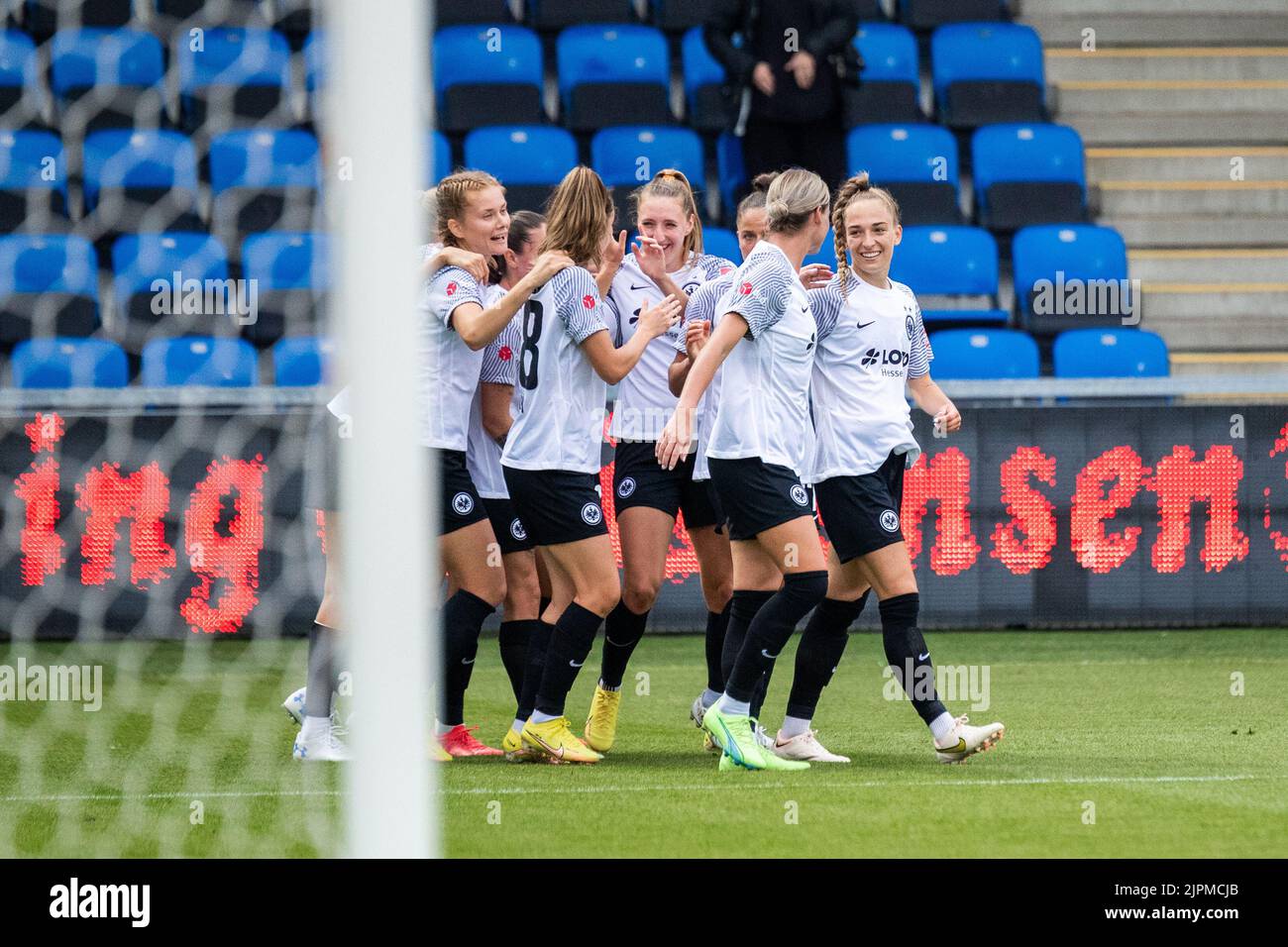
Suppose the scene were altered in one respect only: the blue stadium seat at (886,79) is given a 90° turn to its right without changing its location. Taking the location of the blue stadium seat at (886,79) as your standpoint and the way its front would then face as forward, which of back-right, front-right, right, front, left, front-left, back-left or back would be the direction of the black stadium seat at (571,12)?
front

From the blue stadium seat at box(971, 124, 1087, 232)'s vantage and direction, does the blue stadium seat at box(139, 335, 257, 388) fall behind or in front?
in front

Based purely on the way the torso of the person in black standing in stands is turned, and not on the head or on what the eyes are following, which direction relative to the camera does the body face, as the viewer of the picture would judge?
toward the camera

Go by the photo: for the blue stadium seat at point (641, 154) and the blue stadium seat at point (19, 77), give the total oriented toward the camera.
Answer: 2

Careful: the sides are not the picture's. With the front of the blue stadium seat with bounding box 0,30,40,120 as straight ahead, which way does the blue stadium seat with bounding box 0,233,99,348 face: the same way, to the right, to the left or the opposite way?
the same way

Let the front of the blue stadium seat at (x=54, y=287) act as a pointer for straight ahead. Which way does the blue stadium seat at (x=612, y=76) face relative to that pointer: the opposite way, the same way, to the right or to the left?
the same way

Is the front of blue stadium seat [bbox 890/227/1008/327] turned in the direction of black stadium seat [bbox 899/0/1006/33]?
no

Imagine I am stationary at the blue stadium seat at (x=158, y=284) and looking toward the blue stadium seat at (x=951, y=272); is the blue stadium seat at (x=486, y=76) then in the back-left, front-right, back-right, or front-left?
front-left

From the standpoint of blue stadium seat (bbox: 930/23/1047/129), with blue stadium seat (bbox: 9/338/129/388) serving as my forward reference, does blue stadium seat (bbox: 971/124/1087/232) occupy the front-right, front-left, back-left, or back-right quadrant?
front-left

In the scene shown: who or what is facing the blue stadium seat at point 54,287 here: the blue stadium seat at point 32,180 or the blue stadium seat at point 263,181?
the blue stadium seat at point 32,180

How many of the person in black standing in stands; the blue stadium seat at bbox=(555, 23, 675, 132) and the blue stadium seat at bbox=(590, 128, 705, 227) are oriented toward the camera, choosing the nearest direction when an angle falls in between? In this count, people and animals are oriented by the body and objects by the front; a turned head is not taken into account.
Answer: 3

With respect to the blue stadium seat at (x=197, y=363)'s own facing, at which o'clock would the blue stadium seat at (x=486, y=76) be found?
the blue stadium seat at (x=486, y=76) is roughly at 7 o'clock from the blue stadium seat at (x=197, y=363).

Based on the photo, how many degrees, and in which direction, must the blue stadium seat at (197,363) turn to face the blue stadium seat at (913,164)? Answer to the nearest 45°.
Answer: approximately 135° to its left

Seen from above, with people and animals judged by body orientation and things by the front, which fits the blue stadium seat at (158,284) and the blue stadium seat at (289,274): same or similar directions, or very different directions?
same or similar directions

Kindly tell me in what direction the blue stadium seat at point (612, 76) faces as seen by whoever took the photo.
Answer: facing the viewer

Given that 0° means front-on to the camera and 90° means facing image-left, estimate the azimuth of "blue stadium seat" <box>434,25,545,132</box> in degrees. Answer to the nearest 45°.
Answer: approximately 0°

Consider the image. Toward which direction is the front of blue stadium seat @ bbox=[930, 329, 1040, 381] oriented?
toward the camera
